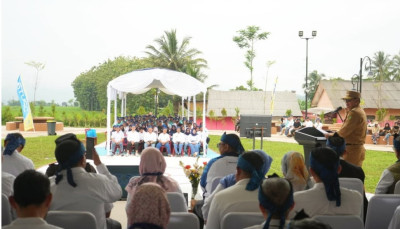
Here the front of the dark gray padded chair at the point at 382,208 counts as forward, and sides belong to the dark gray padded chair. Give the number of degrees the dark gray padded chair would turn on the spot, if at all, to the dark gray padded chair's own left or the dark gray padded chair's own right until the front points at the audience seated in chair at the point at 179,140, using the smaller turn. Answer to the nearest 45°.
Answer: approximately 45° to the dark gray padded chair's own left

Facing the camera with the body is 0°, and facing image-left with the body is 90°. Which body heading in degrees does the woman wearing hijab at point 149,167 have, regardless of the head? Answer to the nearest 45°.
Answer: approximately 180°

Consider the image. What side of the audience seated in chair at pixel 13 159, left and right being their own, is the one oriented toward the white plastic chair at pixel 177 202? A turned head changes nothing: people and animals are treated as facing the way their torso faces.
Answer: right

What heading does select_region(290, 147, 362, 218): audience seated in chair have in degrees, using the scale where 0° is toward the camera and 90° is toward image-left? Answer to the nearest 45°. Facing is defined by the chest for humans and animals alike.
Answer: approximately 180°

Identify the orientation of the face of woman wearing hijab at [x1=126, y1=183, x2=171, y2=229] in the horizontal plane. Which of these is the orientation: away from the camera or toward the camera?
away from the camera

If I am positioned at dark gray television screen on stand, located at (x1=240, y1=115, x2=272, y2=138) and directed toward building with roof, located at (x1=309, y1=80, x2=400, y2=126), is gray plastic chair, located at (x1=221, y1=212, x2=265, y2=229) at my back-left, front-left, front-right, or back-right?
back-right

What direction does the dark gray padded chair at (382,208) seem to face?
away from the camera

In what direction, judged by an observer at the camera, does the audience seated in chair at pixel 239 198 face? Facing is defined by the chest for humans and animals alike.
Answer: facing away from the viewer and to the left of the viewer
